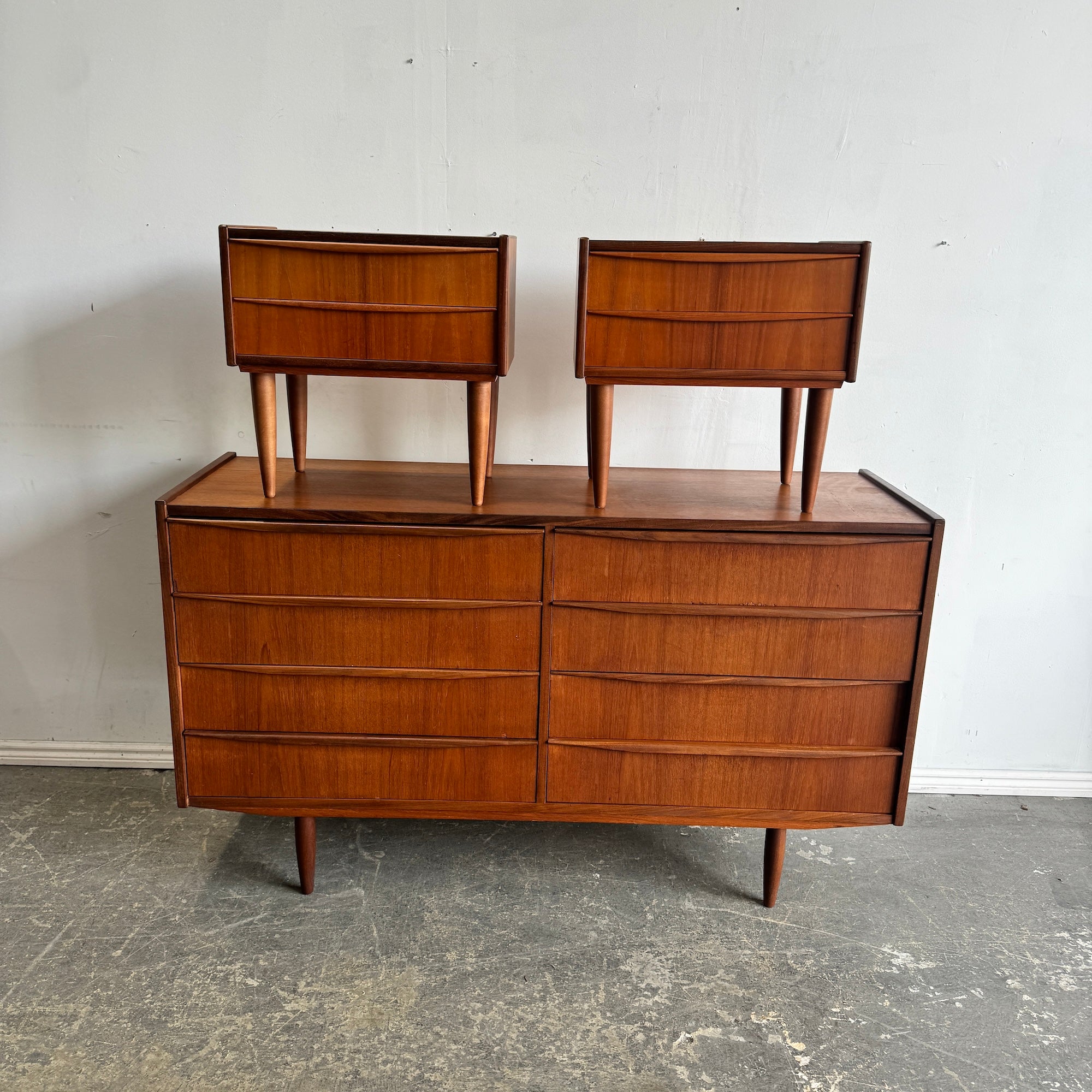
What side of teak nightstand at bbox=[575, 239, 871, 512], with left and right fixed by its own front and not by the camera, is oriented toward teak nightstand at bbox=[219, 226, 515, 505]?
right

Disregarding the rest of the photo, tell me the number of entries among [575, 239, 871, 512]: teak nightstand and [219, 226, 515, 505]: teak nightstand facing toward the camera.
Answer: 2

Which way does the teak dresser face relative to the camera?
toward the camera

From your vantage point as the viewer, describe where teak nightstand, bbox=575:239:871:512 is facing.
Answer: facing the viewer

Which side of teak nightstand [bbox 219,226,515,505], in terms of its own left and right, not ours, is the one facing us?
front
